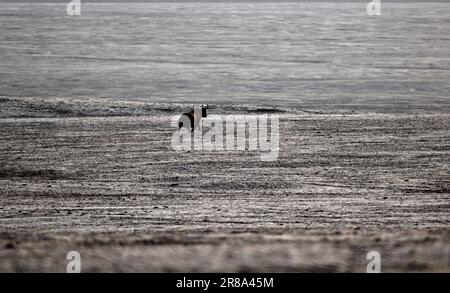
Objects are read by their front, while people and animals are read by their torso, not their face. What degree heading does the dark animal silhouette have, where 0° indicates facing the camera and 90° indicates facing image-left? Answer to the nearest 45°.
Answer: approximately 270°
